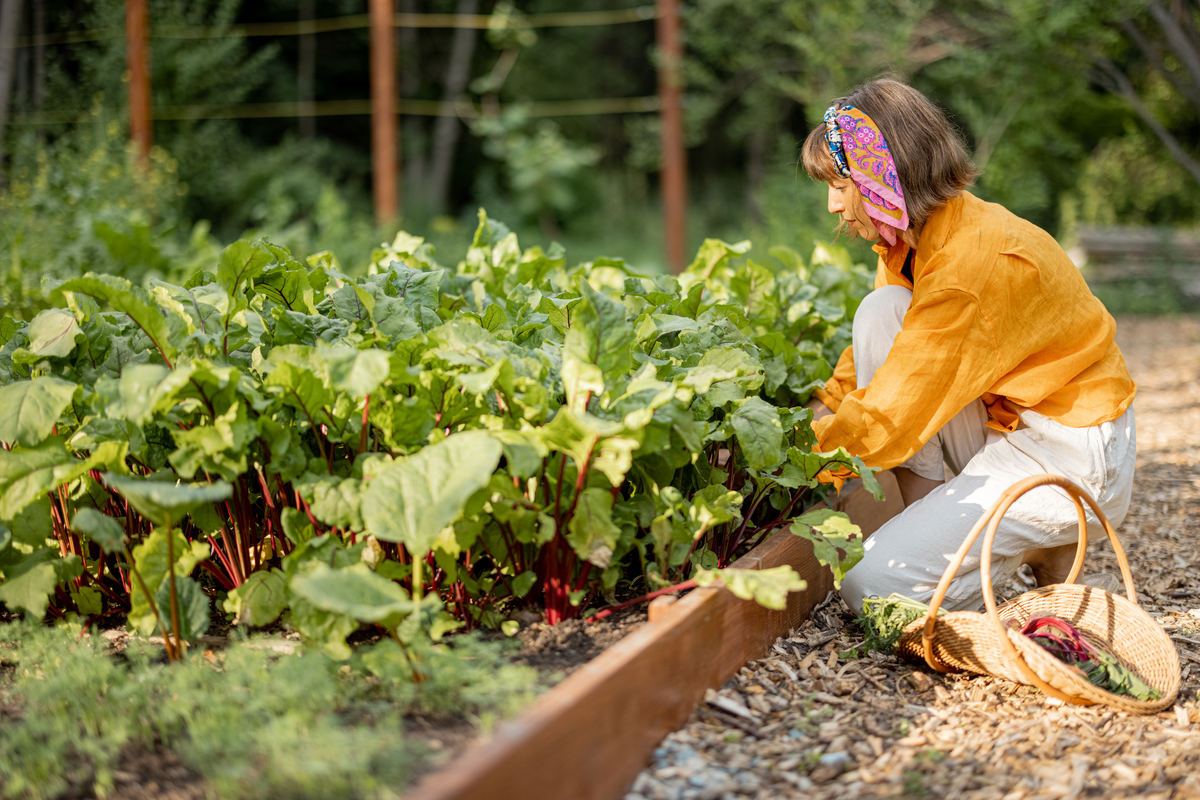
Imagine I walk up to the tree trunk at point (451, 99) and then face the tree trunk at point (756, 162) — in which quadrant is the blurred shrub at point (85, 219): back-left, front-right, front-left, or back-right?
back-right

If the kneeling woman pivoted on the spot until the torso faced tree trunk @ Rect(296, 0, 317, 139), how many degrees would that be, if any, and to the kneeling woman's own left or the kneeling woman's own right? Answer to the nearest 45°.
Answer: approximately 45° to the kneeling woman's own right

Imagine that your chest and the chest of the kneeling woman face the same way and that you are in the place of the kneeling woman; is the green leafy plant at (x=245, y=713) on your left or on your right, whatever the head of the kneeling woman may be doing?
on your left

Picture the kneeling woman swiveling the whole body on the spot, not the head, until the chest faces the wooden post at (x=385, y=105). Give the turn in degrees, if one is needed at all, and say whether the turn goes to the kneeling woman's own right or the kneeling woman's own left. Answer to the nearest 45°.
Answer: approximately 45° to the kneeling woman's own right

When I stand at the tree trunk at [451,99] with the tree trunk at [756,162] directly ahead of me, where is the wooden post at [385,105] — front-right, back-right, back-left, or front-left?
back-right

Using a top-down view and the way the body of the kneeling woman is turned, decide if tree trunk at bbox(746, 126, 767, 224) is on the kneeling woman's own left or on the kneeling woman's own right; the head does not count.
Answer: on the kneeling woman's own right

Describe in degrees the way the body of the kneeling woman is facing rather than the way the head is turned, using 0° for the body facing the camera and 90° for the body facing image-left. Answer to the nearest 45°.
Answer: approximately 90°

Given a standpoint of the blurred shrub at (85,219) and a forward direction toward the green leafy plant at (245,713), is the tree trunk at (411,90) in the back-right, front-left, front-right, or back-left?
back-left

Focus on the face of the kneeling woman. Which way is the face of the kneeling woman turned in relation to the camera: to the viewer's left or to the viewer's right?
to the viewer's left

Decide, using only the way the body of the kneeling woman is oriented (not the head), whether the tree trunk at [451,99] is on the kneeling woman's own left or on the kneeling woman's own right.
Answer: on the kneeling woman's own right

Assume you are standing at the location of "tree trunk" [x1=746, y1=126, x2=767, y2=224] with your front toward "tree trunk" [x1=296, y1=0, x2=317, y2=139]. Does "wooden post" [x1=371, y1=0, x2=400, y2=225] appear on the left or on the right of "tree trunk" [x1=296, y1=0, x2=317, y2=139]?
left
